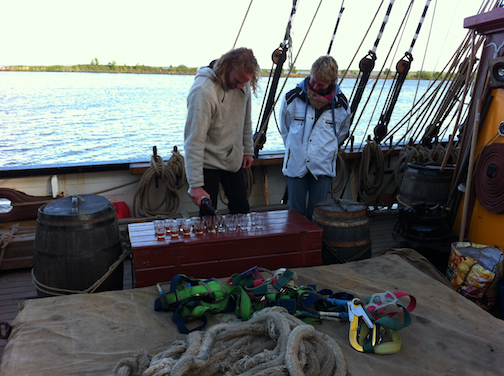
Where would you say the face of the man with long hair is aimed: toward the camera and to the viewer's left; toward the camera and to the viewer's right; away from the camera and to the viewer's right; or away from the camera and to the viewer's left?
toward the camera and to the viewer's right

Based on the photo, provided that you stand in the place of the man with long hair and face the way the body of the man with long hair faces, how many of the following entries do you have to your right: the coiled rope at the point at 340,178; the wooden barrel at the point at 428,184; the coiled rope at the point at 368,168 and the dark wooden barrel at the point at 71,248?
1

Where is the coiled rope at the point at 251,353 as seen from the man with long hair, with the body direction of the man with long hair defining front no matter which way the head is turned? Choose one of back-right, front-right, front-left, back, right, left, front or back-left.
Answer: front-right

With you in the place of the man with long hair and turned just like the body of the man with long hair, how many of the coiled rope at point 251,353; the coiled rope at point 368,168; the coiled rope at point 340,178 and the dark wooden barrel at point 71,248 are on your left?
2

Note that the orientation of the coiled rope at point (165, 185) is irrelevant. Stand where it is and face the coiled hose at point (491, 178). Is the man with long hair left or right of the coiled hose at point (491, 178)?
right

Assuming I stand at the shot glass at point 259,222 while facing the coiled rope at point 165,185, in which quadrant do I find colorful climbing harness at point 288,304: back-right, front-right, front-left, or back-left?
back-left

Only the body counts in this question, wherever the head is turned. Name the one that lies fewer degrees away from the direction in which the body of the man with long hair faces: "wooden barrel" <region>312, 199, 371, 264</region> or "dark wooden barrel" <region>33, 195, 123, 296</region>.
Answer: the wooden barrel

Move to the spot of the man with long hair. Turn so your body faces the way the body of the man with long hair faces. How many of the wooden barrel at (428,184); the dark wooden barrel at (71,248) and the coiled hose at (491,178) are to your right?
1

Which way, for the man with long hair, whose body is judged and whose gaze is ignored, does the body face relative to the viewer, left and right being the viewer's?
facing the viewer and to the right of the viewer

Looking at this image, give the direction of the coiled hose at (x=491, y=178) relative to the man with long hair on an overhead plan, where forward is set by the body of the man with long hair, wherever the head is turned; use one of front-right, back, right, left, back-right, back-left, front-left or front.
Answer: front-left

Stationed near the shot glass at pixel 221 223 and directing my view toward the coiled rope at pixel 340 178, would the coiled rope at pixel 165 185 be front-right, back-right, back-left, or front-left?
front-left

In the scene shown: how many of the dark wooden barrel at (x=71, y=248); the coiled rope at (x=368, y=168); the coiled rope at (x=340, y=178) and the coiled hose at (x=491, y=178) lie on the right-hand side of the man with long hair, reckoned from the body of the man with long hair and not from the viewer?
1

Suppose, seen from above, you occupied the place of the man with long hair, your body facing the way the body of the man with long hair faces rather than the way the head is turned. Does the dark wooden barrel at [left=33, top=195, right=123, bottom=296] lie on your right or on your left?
on your right

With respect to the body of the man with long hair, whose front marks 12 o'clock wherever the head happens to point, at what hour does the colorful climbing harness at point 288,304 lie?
The colorful climbing harness is roughly at 1 o'clock from the man with long hair.
